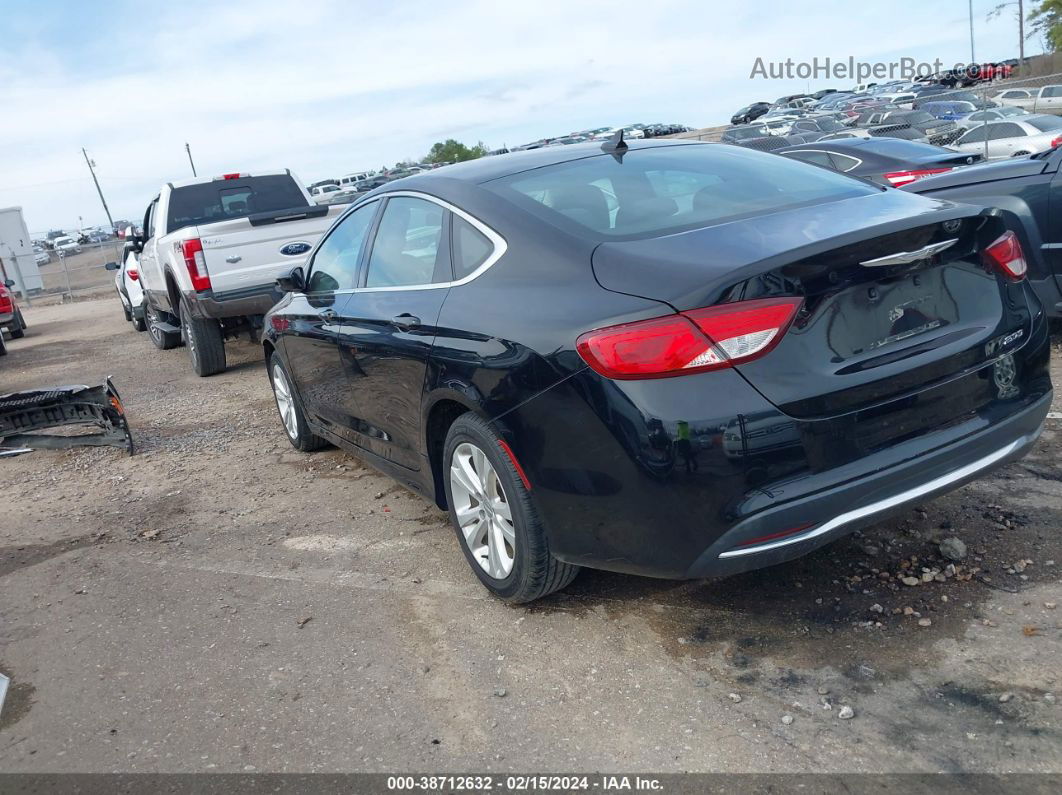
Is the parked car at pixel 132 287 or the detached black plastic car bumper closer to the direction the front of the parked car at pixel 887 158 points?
the parked car

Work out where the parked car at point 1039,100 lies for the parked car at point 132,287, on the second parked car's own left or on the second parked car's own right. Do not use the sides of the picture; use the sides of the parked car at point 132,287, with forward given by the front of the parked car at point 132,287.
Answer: on the second parked car's own right

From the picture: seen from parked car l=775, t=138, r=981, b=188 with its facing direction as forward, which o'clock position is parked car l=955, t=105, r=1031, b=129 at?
parked car l=955, t=105, r=1031, b=129 is roughly at 2 o'clock from parked car l=775, t=138, r=981, b=188.

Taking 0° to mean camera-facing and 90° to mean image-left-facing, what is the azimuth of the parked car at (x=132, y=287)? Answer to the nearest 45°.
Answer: approximately 180°

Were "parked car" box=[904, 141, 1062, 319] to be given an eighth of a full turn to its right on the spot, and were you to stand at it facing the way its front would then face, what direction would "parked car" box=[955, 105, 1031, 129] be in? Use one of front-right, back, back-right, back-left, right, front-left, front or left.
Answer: front-right

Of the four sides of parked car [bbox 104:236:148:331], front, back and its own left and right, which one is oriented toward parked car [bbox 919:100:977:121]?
right

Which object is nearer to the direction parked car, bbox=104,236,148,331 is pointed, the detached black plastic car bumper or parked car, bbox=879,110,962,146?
the parked car

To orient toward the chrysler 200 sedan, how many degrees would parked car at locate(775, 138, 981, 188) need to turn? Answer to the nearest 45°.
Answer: approximately 135° to its left

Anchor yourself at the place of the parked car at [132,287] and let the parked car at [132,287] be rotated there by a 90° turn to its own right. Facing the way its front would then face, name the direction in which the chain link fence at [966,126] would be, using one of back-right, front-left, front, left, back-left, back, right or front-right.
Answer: front

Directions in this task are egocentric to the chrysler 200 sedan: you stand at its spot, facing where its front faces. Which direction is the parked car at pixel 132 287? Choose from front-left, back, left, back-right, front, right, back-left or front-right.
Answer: front

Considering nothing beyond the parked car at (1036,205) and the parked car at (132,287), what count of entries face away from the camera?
1

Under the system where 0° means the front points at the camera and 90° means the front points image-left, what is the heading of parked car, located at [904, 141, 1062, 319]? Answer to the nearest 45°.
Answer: approximately 90°

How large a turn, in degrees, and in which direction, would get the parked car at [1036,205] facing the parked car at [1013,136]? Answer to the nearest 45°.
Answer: approximately 90° to its right

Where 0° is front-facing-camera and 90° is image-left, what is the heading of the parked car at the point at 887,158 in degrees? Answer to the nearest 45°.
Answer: approximately 135°

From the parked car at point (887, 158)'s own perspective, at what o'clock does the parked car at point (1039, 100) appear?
the parked car at point (1039, 100) is roughly at 2 o'clock from the parked car at point (887, 158).

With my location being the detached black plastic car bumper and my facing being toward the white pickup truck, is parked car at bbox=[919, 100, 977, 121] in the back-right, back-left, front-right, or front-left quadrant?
front-right
